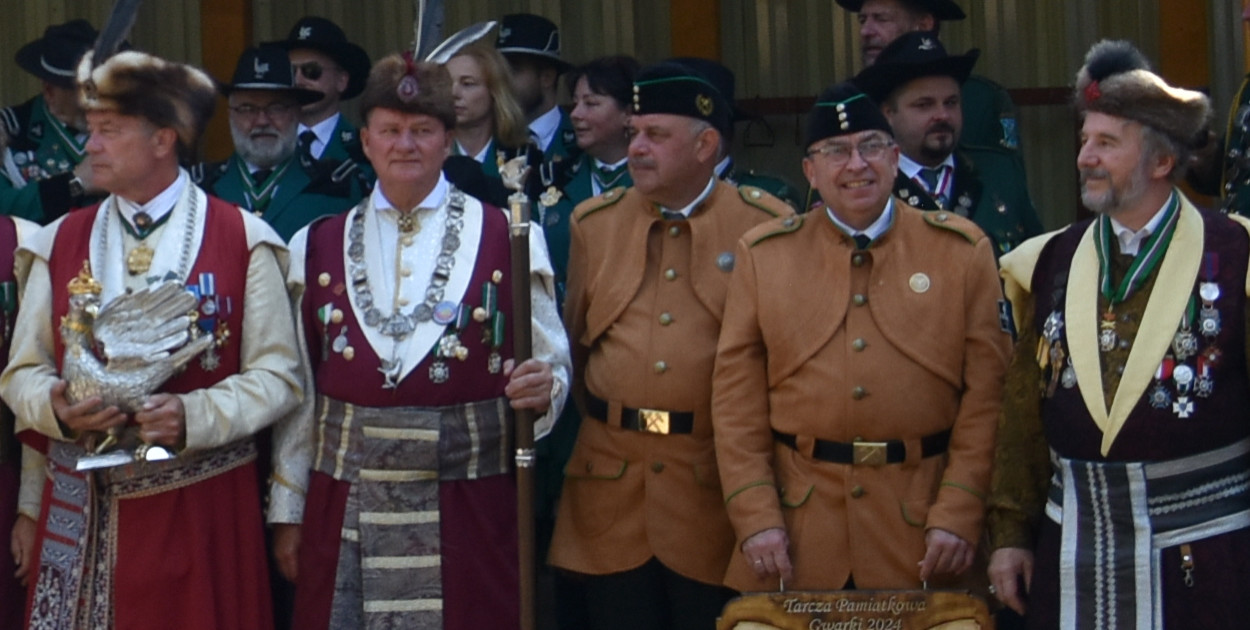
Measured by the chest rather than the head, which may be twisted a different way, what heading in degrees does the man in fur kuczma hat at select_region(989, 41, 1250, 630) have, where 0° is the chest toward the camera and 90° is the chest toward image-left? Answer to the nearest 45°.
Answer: approximately 45°

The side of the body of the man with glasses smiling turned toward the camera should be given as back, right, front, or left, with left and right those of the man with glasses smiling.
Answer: front

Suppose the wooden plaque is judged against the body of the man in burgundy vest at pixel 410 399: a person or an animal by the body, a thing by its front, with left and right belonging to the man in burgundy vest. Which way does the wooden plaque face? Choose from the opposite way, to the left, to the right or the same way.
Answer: the same way

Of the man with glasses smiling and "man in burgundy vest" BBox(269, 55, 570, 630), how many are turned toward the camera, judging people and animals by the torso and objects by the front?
2

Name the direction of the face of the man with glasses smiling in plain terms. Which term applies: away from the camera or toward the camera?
toward the camera

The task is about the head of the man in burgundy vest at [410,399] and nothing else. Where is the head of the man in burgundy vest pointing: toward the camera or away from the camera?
toward the camera

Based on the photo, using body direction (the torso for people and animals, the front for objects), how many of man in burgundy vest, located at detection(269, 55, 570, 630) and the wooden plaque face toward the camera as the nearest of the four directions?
2

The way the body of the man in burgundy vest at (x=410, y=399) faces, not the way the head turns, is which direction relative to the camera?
toward the camera

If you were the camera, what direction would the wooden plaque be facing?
facing the viewer

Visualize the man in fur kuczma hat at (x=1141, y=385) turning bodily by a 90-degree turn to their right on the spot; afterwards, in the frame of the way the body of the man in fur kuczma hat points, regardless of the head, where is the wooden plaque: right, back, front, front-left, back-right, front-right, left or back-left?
front-left

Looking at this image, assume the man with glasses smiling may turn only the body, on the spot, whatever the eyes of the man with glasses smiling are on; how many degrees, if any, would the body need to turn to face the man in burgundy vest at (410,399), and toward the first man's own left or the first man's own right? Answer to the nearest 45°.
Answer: approximately 90° to the first man's own right

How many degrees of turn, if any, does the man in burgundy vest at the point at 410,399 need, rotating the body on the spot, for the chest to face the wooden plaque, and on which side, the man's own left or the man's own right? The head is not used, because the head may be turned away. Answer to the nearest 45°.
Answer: approximately 45° to the man's own left
